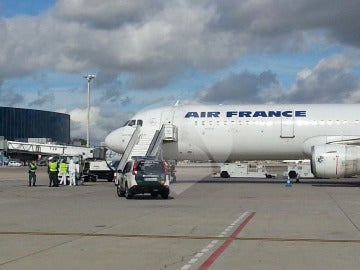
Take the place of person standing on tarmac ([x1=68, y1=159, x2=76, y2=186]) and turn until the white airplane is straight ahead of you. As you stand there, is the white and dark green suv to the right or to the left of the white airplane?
right

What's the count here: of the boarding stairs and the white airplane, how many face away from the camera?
0

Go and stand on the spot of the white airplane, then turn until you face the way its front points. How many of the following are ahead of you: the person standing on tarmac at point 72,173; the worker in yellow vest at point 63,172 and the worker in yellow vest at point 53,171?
3

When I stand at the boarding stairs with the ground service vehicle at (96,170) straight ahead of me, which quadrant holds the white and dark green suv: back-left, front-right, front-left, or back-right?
back-left

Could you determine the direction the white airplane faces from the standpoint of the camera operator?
facing to the left of the viewer
